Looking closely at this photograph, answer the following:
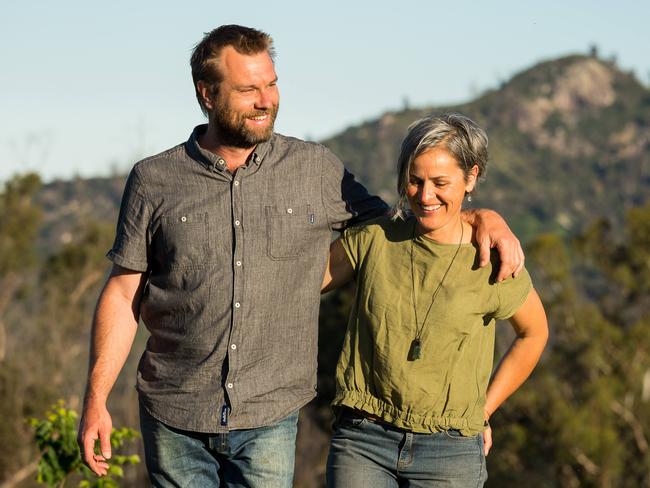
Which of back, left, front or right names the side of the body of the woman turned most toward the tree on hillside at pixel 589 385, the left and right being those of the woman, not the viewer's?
back

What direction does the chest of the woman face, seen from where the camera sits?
toward the camera

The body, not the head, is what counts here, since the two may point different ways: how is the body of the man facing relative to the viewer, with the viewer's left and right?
facing the viewer

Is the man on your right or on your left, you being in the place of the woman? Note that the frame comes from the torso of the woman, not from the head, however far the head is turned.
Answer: on your right

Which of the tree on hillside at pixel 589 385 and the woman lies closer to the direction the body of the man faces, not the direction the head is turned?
the woman

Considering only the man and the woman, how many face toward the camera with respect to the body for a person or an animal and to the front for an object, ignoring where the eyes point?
2
